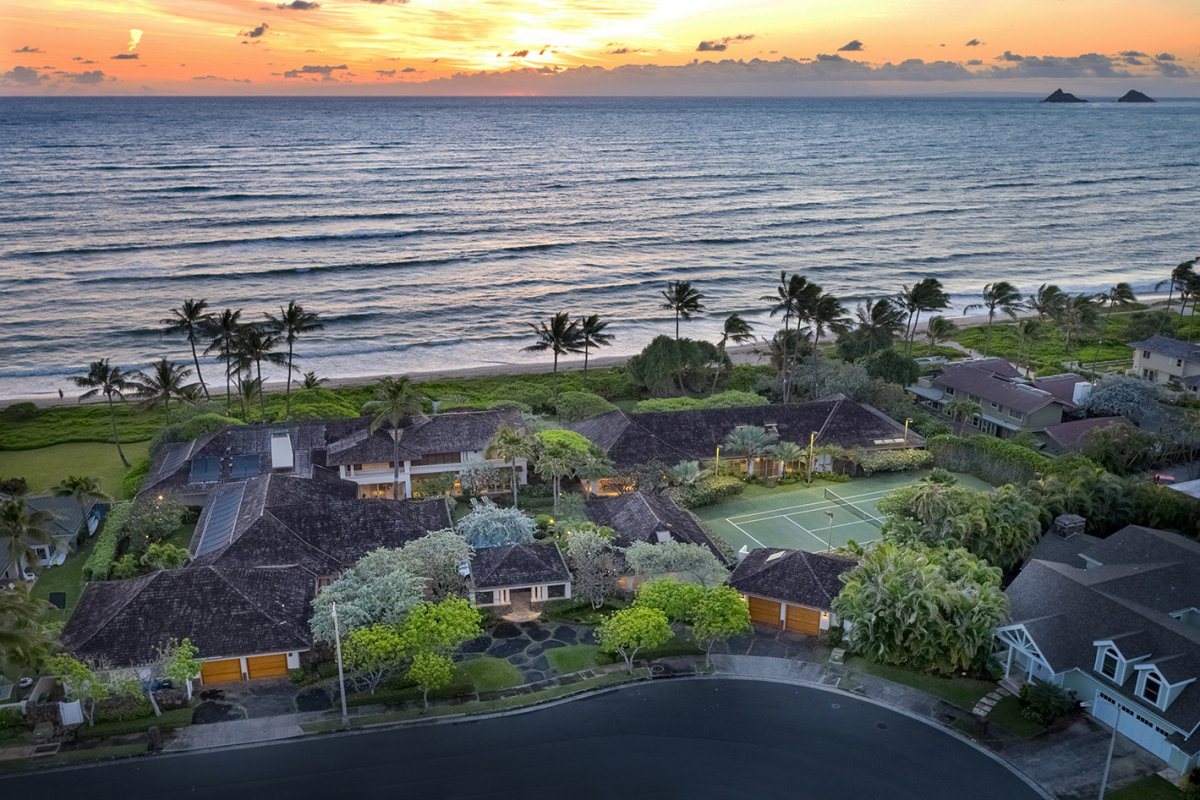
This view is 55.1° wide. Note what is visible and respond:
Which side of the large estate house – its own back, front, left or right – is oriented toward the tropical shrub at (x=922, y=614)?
left

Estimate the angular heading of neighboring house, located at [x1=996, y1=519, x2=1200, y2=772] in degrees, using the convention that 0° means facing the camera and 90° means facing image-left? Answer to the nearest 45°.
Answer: approximately 45°

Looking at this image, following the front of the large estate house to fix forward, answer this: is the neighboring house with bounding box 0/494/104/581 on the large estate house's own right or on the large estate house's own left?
on the large estate house's own right

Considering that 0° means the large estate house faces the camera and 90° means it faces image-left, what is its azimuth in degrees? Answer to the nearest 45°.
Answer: approximately 0°

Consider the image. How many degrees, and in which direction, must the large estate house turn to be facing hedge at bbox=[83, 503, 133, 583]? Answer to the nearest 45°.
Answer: approximately 135° to its right

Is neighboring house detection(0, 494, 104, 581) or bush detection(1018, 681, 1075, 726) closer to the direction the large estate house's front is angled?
the bush

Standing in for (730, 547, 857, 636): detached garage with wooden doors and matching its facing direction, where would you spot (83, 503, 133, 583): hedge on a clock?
The hedge is roughly at 3 o'clock from the detached garage with wooden doors.

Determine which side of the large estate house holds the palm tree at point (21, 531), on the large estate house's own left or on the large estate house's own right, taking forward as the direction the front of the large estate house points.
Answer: on the large estate house's own right

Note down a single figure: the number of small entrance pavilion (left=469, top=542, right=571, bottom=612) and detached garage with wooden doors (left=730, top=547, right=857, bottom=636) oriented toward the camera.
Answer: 2

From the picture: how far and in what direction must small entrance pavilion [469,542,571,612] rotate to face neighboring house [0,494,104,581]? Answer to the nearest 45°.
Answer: approximately 90° to its right

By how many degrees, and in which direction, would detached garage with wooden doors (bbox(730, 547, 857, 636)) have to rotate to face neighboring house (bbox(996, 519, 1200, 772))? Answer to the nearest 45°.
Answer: approximately 90° to its left
